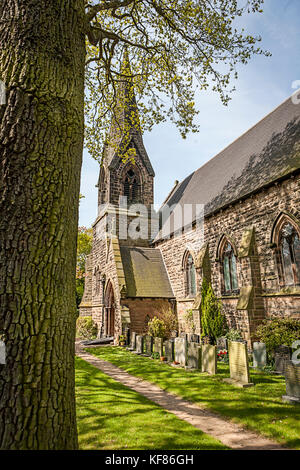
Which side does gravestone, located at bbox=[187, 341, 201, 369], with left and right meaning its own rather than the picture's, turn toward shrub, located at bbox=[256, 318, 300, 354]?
left

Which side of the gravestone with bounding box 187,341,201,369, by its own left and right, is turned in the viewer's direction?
front

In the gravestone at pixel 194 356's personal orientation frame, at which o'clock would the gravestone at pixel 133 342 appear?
the gravestone at pixel 133 342 is roughly at 3 o'clock from the gravestone at pixel 194 356.

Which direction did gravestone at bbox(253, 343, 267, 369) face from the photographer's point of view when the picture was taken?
facing the viewer

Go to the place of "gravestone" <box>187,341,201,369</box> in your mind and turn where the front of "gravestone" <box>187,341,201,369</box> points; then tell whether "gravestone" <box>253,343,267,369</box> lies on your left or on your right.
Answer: on your left

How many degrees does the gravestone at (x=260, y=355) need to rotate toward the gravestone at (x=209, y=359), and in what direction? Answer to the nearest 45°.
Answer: approximately 45° to its right

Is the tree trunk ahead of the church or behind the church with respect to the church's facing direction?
ahead

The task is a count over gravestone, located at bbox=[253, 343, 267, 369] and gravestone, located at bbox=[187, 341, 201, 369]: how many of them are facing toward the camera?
2

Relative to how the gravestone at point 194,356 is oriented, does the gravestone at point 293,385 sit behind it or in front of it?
in front

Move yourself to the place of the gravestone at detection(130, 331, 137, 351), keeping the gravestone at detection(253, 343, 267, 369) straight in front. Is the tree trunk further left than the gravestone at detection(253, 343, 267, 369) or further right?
right

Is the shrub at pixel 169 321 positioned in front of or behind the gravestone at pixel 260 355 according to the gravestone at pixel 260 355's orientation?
behind

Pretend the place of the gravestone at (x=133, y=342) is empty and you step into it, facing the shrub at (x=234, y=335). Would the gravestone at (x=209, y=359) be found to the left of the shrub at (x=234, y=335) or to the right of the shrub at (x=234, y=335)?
right

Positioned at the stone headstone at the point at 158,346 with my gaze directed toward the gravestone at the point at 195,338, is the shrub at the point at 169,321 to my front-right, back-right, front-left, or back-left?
front-left

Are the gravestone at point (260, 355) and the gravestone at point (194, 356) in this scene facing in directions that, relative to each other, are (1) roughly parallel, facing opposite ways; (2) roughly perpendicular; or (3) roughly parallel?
roughly parallel
